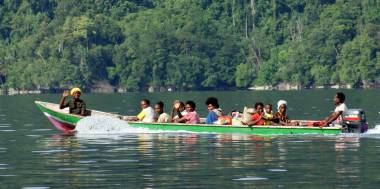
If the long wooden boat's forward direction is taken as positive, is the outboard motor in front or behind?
behind

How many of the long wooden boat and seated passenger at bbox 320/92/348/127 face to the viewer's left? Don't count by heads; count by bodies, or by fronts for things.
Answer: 2

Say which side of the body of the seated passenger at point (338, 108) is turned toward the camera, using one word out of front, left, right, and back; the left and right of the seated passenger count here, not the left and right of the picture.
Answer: left

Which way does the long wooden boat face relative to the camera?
to the viewer's left
